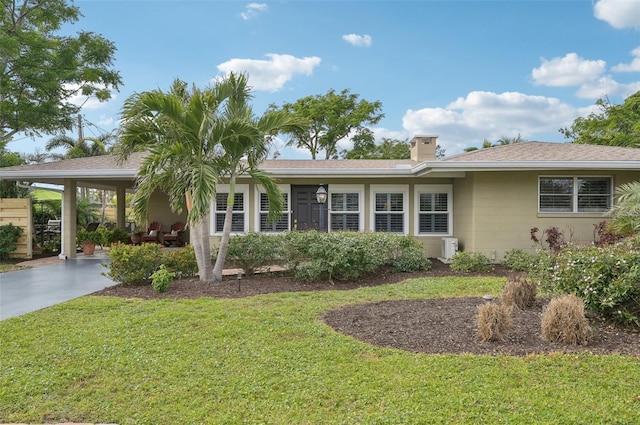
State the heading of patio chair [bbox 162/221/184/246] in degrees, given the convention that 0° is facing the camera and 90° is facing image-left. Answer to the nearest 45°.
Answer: approximately 45°

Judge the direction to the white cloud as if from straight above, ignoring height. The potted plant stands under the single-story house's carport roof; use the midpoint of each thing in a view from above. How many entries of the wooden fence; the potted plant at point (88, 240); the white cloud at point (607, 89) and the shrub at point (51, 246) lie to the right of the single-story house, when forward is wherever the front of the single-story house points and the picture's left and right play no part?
3

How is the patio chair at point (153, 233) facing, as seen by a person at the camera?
facing the viewer and to the left of the viewer

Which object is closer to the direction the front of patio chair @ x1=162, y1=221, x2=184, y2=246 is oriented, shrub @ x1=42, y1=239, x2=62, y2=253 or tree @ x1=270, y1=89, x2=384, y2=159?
the shrub

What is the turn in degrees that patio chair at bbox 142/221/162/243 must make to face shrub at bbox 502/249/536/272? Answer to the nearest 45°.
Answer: approximately 90° to its left

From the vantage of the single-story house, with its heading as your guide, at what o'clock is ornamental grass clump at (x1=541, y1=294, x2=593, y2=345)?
The ornamental grass clump is roughly at 12 o'clock from the single-story house.

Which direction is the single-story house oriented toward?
toward the camera

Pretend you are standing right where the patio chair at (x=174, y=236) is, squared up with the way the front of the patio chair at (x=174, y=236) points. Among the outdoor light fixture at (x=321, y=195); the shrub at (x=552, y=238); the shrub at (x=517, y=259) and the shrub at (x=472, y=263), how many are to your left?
4

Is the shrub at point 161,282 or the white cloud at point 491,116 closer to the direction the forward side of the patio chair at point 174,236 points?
the shrub

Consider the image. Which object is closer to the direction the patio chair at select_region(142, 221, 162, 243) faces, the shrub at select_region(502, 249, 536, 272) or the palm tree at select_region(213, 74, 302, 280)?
the palm tree
